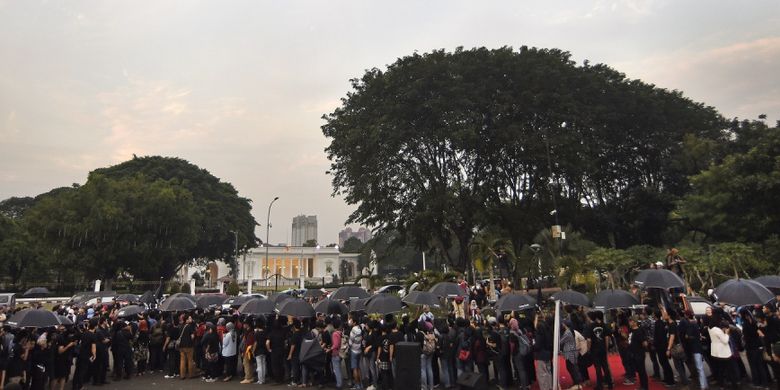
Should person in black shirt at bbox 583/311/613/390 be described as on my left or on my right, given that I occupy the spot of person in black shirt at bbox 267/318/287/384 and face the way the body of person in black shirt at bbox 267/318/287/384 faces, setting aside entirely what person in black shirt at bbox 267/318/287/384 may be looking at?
on my right

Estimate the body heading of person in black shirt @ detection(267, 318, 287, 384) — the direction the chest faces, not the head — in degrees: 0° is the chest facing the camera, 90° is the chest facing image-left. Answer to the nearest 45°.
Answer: approximately 180°

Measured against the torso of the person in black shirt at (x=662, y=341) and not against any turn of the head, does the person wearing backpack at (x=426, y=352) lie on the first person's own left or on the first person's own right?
on the first person's own left

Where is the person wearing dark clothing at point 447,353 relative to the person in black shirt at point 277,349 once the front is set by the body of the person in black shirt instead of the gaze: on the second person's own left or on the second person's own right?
on the second person's own right
